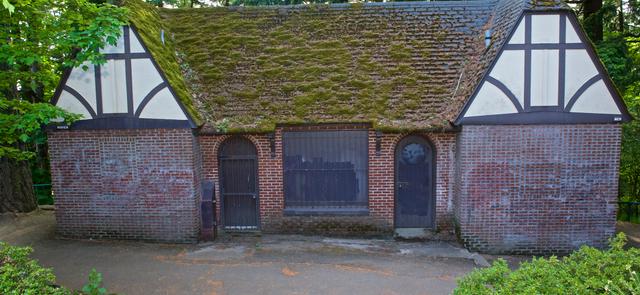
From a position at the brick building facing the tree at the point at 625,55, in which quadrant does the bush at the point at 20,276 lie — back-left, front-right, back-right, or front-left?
back-right

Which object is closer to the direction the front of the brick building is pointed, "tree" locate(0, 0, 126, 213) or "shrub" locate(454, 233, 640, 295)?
the shrub

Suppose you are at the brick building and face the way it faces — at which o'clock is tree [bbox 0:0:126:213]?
The tree is roughly at 2 o'clock from the brick building.

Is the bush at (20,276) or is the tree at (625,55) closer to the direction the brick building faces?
the bush

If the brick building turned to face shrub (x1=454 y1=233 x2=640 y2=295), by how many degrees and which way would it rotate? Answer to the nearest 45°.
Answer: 0° — it already faces it

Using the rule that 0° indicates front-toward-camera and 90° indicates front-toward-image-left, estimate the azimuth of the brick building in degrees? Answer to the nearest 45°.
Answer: approximately 0°

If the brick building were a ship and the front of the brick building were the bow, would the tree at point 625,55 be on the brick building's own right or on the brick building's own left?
on the brick building's own left
